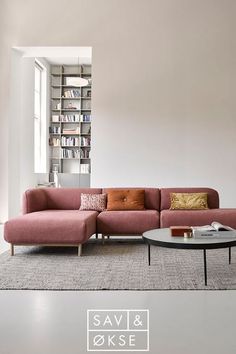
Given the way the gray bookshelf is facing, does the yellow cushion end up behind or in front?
in front

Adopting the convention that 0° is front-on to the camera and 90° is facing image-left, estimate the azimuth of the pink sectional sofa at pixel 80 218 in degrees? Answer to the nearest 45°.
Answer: approximately 0°

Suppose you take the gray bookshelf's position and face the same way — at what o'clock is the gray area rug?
The gray area rug is roughly at 12 o'clock from the gray bookshelf.

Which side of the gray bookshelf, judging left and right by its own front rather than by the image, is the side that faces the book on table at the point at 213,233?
front

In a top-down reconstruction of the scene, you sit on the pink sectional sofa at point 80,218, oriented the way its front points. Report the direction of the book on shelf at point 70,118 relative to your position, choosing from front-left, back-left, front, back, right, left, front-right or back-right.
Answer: back
